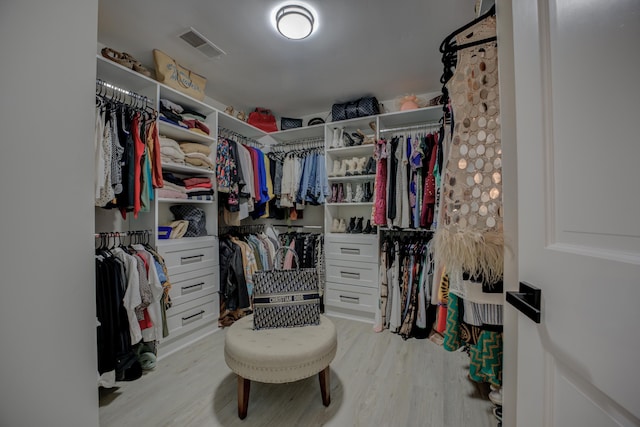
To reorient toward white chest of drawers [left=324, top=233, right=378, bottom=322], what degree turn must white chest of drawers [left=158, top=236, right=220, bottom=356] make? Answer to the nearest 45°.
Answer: approximately 45° to its left

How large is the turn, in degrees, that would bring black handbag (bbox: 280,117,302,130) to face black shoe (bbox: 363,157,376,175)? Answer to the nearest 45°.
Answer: approximately 45° to its left

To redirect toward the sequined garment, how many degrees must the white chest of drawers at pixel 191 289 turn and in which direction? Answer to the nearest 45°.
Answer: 0° — it already faces it

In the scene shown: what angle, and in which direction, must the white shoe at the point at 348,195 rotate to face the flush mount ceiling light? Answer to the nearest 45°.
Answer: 0° — it already faces it

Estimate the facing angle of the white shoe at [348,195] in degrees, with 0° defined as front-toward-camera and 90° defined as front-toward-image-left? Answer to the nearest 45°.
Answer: approximately 0°

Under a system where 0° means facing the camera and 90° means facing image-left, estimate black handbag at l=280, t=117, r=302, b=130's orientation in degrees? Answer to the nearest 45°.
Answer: approximately 0°

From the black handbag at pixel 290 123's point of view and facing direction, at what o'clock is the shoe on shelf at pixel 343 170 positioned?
The shoe on shelf is roughly at 10 o'clock from the black handbag.
